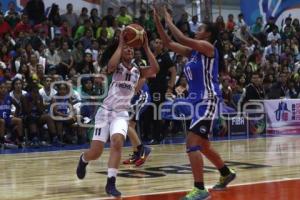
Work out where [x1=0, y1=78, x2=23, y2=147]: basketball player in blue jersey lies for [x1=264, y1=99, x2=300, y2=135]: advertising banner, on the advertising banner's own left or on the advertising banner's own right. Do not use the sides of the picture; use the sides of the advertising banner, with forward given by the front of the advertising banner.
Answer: on the advertising banner's own right

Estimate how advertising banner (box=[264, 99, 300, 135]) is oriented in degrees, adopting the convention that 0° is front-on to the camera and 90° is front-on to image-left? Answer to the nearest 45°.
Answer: approximately 0°

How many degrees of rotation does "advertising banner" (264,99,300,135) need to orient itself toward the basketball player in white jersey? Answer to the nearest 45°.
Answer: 0° — it already faces them

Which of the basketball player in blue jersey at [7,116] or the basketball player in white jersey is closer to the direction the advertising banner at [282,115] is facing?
the basketball player in white jersey

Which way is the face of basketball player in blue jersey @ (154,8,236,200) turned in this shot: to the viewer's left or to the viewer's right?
to the viewer's left
